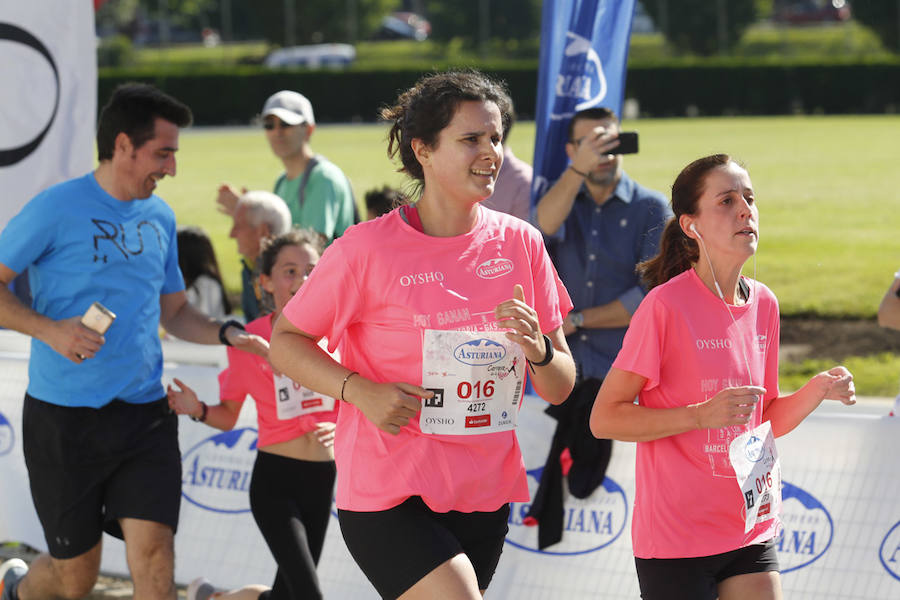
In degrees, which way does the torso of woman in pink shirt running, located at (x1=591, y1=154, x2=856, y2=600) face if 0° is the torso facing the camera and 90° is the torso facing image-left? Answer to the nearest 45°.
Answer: approximately 315°

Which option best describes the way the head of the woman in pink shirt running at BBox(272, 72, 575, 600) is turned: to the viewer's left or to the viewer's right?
to the viewer's right

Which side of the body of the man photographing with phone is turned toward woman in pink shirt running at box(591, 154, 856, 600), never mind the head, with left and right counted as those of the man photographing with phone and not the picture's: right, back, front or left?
front

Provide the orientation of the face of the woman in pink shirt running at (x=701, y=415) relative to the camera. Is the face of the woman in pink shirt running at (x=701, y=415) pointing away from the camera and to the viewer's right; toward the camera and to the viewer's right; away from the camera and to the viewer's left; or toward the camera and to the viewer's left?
toward the camera and to the viewer's right

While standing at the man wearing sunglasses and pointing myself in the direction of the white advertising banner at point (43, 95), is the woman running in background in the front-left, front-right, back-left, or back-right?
front-left

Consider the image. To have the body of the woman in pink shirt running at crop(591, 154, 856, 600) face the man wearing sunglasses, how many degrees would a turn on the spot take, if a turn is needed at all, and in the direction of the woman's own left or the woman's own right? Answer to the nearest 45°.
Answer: approximately 180°

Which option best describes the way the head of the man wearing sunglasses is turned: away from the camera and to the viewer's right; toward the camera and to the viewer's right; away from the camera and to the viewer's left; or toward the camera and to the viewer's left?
toward the camera and to the viewer's left

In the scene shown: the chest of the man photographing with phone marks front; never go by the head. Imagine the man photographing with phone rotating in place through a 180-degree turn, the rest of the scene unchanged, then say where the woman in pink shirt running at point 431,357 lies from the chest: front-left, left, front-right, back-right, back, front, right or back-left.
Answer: back

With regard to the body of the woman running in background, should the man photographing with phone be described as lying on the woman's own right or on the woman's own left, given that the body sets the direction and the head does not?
on the woman's own left

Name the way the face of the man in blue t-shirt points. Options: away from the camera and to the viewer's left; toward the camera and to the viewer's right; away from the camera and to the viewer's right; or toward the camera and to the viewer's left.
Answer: toward the camera and to the viewer's right

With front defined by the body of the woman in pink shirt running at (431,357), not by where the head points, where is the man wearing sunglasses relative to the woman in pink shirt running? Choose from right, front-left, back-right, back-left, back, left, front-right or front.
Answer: back-left

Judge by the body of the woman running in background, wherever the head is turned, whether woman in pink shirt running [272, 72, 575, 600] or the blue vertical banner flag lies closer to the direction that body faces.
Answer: the woman in pink shirt running

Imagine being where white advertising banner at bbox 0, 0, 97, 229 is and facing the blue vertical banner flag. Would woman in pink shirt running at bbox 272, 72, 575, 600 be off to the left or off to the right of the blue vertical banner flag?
right

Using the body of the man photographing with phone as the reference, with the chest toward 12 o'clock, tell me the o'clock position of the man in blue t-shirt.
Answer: The man in blue t-shirt is roughly at 2 o'clock from the man photographing with phone.

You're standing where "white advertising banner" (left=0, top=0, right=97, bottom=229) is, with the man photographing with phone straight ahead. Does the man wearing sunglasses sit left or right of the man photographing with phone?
left

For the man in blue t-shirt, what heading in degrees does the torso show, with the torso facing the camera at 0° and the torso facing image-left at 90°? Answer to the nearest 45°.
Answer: approximately 315°

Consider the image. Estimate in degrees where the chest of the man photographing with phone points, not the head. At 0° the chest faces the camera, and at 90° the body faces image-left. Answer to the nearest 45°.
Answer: approximately 0°
